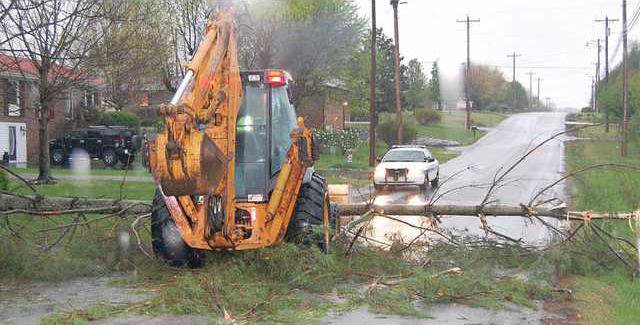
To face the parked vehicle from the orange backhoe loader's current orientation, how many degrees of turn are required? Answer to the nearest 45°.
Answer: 0° — it already faces it

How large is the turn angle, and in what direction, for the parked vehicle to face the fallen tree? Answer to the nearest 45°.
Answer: approximately 135° to its left

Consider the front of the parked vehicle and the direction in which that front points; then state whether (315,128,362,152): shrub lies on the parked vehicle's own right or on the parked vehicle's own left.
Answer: on the parked vehicle's own right

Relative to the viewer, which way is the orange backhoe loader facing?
away from the camera

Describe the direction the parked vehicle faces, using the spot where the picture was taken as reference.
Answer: facing away from the viewer and to the left of the viewer

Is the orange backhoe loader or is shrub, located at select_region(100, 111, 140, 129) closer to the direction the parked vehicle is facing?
the shrub

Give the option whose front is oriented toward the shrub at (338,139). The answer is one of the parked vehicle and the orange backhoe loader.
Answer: the orange backhoe loader

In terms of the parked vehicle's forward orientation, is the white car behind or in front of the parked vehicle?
behind

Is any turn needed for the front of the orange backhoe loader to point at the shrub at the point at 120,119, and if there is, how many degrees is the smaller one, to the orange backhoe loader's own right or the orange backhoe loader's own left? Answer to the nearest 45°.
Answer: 0° — it already faces it

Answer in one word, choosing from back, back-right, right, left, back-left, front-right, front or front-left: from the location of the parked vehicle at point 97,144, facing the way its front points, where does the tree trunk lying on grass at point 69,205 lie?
back-left
